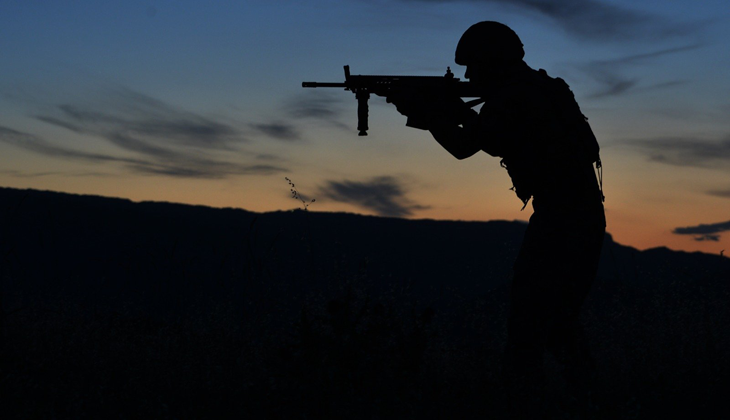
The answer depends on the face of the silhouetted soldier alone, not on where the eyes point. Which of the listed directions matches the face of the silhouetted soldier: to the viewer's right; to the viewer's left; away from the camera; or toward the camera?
to the viewer's left

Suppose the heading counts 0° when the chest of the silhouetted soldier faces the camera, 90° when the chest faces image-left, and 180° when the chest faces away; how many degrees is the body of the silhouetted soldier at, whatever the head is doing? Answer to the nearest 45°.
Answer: approximately 90°
